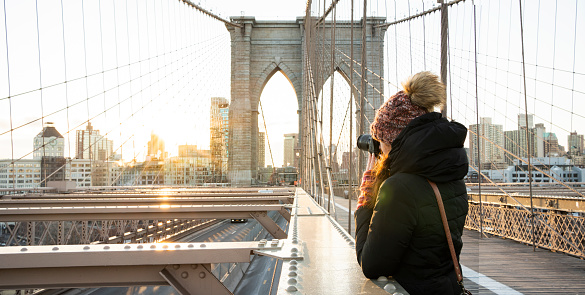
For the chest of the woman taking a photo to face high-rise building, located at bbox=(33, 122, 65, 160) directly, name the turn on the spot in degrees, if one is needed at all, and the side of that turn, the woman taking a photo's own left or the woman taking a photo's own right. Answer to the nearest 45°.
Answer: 0° — they already face it

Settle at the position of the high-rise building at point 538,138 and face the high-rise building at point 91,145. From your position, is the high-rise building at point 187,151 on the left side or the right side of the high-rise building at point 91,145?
right

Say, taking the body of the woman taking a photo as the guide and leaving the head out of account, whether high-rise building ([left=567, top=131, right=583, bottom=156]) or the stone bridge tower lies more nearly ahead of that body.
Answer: the stone bridge tower

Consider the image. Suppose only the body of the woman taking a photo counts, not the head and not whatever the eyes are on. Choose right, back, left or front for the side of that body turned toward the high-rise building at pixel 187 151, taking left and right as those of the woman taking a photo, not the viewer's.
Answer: front

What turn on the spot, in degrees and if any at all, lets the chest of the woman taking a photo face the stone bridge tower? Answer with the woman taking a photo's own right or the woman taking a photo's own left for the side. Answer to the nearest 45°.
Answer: approximately 45° to the woman taking a photo's own right

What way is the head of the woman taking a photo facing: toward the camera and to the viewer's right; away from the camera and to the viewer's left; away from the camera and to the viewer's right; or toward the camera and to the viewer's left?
away from the camera and to the viewer's left

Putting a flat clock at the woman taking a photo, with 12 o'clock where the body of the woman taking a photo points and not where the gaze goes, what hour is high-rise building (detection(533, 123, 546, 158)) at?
The high-rise building is roughly at 2 o'clock from the woman taking a photo.

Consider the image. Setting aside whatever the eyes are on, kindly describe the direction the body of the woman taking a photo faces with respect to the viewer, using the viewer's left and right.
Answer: facing away from the viewer and to the left of the viewer

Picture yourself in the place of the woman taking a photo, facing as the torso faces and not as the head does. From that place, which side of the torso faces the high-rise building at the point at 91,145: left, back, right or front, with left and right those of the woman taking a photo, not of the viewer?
front
